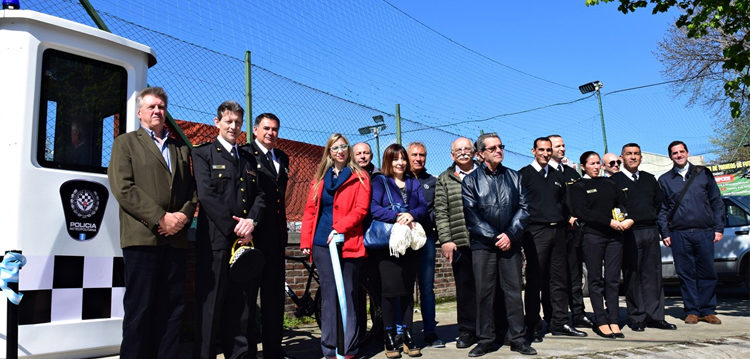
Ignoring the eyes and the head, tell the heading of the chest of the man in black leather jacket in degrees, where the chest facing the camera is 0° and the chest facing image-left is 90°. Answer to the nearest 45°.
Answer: approximately 0°

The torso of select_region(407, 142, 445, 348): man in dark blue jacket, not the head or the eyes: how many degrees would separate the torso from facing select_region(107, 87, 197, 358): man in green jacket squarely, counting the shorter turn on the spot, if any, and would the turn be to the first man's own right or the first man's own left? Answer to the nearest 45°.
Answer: approximately 45° to the first man's own right

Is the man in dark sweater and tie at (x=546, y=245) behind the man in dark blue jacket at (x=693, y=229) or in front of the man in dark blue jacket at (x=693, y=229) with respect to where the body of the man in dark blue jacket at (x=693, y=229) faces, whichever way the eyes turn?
in front

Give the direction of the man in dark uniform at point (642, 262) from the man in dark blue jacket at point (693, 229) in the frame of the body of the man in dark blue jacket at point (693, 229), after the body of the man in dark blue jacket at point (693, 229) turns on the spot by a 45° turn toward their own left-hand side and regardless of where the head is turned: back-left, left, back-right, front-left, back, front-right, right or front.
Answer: right

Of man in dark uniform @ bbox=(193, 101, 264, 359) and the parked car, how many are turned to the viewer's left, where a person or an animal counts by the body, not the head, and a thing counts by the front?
1

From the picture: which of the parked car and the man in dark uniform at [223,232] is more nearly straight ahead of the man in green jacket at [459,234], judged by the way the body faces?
the man in dark uniform

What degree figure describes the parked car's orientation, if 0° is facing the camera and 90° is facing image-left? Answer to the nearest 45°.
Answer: approximately 90°

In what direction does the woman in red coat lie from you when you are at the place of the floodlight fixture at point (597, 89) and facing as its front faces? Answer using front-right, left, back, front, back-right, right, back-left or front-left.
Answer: front-left

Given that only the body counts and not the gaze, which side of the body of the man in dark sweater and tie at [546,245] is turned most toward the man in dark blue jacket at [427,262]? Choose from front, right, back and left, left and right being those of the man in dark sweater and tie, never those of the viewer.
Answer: right

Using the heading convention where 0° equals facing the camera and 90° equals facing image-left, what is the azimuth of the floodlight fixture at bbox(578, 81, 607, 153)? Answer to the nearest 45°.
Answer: approximately 45°

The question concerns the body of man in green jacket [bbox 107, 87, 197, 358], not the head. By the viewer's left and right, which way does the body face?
facing the viewer and to the right of the viewer

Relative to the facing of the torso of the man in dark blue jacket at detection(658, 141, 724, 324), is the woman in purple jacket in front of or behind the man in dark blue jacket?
in front

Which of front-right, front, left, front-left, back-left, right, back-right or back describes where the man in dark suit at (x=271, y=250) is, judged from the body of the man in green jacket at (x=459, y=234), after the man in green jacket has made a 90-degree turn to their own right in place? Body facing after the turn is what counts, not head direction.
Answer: front-left

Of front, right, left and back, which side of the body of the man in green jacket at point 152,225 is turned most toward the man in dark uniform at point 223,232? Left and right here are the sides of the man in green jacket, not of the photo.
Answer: left

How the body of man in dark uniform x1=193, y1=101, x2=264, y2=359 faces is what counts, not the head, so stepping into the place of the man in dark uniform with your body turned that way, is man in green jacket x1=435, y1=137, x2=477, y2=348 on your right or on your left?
on your left
